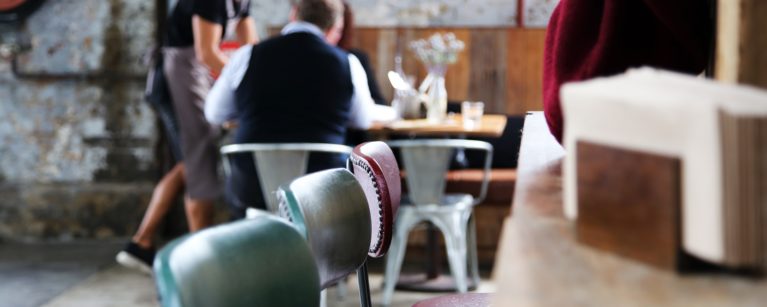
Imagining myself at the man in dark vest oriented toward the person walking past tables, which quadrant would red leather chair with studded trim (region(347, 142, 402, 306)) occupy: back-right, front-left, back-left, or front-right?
back-left

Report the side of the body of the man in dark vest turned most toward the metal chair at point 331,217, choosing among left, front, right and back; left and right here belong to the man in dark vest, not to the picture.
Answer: back

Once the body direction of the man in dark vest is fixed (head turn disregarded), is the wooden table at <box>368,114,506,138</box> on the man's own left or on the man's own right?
on the man's own right

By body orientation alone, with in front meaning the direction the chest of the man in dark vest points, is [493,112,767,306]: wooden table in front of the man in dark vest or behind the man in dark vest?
behind

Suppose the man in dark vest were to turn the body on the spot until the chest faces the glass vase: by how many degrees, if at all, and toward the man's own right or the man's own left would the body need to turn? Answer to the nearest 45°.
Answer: approximately 45° to the man's own right

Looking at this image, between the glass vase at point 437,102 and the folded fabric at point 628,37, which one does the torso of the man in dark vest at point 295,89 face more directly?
the glass vase

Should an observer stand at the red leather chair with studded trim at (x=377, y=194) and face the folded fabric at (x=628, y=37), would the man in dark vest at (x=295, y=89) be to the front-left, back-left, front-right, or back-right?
back-left

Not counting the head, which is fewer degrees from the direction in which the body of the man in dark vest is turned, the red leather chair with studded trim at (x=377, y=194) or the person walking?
the person walking

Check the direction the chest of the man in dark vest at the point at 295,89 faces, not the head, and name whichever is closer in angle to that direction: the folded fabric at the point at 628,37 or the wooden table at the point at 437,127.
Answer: the wooden table

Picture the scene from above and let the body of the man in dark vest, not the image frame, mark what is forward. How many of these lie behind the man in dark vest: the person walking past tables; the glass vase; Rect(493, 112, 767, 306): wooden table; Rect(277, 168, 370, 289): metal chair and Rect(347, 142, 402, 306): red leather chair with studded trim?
3

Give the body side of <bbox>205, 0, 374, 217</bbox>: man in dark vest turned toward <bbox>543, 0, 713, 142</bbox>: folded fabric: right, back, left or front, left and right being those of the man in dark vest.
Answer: back

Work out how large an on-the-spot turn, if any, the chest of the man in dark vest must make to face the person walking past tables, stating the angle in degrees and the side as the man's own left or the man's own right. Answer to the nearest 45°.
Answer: approximately 45° to the man's own left

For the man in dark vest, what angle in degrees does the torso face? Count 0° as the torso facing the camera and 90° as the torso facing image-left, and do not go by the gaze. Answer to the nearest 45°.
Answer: approximately 180°

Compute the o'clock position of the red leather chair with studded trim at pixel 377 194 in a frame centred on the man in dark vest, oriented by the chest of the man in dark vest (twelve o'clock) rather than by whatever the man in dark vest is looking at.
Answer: The red leather chair with studded trim is roughly at 6 o'clock from the man in dark vest.
